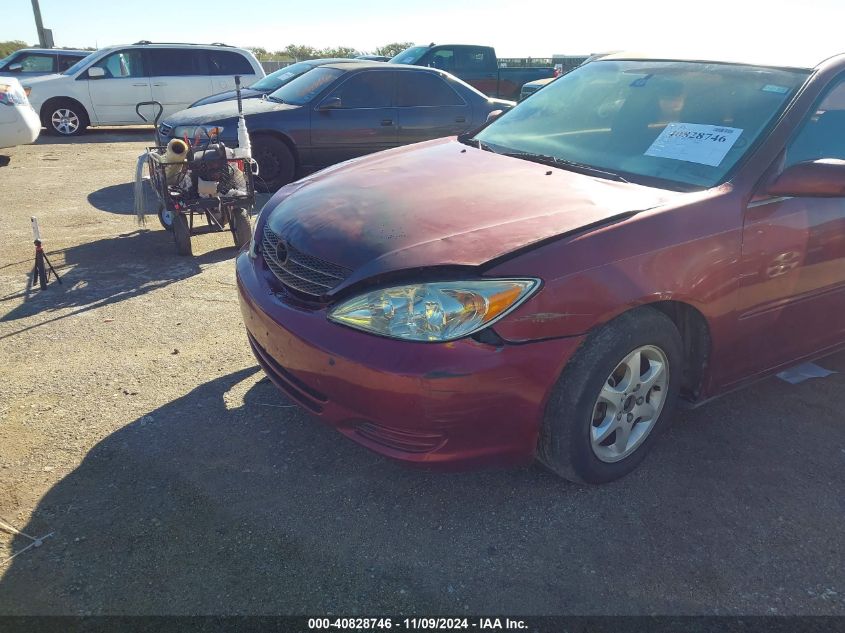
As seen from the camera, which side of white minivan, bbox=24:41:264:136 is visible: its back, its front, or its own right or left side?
left

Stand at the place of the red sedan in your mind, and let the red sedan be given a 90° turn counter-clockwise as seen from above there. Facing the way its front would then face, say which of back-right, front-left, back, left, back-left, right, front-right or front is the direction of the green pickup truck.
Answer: back-left

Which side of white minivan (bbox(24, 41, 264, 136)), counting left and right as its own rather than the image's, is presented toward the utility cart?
left

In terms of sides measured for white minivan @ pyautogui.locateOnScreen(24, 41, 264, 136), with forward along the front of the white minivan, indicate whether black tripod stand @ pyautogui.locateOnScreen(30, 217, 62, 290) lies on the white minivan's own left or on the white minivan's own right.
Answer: on the white minivan's own left

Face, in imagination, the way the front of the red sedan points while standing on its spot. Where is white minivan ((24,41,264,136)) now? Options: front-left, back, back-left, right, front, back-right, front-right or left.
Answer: right

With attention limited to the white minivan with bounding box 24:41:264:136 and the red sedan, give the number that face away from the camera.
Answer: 0

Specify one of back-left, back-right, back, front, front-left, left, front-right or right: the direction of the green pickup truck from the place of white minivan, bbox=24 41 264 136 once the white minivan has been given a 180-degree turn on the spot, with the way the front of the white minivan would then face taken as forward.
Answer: front

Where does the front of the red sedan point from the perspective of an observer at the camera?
facing the viewer and to the left of the viewer

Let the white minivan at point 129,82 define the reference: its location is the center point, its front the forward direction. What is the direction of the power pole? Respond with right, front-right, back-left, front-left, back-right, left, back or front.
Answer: right

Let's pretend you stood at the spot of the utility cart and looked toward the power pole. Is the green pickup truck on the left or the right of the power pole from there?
right

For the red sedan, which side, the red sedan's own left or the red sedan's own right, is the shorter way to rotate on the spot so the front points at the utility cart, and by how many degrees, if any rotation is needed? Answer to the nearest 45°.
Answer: approximately 90° to the red sedan's own right
